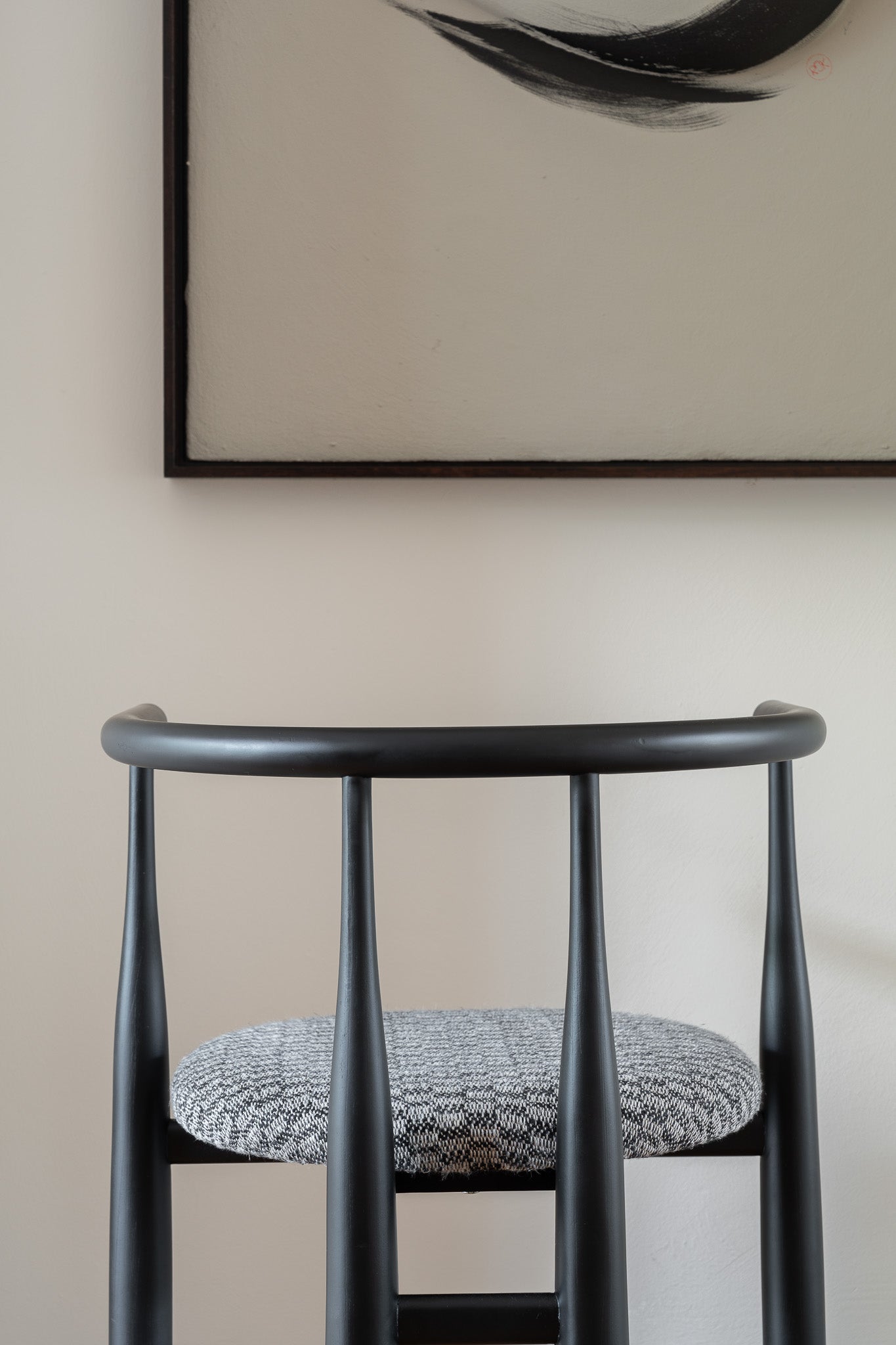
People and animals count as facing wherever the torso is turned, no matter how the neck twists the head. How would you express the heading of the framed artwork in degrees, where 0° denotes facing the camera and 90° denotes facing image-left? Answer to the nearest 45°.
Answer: approximately 0°

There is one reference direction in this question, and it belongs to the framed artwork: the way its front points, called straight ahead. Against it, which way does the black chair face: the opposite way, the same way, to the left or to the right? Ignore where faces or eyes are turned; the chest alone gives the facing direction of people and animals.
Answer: the opposite way

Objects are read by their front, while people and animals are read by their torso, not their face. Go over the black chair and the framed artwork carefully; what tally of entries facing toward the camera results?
1

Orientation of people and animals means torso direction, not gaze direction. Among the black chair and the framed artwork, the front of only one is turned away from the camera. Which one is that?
the black chair

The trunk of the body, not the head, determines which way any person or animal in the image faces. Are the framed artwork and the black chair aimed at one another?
yes

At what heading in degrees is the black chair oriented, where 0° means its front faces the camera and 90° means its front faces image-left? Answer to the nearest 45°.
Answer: approximately 180°
